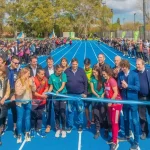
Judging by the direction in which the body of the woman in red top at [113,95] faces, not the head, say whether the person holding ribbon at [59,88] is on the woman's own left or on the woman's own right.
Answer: on the woman's own right

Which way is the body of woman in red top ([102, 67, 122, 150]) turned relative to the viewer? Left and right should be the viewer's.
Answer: facing the viewer and to the left of the viewer

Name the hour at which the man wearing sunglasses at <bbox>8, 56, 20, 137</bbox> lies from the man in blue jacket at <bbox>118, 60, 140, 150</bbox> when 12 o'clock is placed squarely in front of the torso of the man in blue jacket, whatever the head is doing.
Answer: The man wearing sunglasses is roughly at 2 o'clock from the man in blue jacket.

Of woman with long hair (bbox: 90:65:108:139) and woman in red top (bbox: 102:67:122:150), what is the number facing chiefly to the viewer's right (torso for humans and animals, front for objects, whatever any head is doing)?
0

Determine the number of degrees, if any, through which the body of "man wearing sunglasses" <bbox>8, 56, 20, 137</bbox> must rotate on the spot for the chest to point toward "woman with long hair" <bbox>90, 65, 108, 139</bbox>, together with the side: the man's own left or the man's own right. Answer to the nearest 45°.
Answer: approximately 45° to the man's own left

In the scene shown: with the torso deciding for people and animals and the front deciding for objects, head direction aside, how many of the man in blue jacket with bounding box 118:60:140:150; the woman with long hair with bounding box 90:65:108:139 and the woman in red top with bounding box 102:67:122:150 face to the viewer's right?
0

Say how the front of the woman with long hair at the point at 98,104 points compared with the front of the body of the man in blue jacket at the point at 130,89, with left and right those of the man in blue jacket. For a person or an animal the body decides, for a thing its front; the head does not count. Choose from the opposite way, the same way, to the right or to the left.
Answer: the same way

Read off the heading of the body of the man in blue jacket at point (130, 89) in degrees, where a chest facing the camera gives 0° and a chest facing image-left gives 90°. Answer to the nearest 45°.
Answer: approximately 45°

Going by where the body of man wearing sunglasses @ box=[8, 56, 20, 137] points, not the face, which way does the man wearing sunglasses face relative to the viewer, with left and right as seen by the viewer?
facing the viewer and to the right of the viewer

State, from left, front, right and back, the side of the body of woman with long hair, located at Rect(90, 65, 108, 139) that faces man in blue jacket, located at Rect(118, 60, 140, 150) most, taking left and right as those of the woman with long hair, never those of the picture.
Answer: left

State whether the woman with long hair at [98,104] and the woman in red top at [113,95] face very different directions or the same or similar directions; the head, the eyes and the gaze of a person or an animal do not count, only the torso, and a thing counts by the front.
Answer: same or similar directions

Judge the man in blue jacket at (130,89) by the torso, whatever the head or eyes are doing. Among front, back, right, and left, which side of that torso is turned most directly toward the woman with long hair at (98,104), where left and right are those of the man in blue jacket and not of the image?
right
